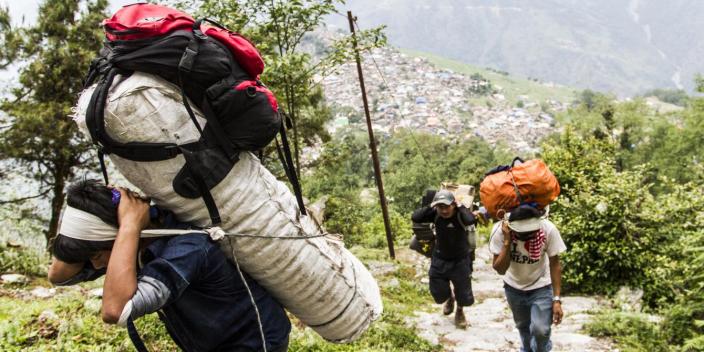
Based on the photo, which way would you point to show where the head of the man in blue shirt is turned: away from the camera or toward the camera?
toward the camera

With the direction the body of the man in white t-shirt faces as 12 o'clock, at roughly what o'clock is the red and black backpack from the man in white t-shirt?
The red and black backpack is roughly at 1 o'clock from the man in white t-shirt.

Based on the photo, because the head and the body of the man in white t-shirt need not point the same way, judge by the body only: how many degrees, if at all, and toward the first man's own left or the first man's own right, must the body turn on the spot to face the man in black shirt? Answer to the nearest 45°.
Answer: approximately 135° to the first man's own right

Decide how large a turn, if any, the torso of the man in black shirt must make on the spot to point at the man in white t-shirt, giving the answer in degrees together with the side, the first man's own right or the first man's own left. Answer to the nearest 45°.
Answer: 0° — they already face them

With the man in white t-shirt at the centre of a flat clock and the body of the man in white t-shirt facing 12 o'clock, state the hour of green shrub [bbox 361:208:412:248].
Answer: The green shrub is roughly at 5 o'clock from the man in white t-shirt.

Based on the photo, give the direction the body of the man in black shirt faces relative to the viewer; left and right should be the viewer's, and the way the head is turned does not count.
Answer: facing the viewer

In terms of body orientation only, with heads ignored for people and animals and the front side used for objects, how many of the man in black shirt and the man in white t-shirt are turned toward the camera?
2

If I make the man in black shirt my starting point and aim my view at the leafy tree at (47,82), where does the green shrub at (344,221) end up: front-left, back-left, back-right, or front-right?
front-right

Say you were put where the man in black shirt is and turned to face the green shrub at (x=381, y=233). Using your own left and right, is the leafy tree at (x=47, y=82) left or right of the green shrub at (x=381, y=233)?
left

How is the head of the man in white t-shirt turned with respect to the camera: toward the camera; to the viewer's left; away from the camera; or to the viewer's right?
toward the camera

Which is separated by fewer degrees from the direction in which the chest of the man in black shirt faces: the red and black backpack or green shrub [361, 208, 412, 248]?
the red and black backpack

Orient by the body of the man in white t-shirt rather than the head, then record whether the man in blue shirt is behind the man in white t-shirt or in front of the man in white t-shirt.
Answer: in front

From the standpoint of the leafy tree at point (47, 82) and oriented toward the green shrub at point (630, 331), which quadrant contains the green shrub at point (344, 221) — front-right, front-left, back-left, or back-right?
front-left

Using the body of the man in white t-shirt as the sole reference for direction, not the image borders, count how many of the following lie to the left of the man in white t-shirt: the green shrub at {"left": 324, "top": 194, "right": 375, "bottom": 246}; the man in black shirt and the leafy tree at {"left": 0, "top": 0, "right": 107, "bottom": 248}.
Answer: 0

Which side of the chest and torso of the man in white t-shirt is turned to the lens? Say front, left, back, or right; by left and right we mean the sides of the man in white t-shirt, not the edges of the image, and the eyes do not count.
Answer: front

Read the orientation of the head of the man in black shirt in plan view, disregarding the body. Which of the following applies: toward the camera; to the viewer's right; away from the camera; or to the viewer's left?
toward the camera
